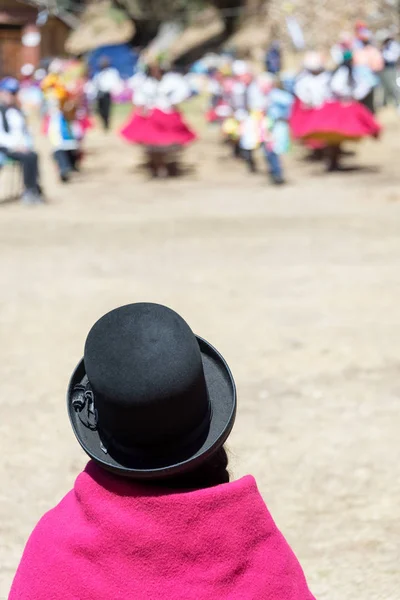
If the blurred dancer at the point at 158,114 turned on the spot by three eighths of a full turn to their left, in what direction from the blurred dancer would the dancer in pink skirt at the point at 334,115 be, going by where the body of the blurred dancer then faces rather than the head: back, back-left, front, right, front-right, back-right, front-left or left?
front-right

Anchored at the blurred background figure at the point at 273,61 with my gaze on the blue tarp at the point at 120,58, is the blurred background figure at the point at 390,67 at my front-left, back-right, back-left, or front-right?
back-left

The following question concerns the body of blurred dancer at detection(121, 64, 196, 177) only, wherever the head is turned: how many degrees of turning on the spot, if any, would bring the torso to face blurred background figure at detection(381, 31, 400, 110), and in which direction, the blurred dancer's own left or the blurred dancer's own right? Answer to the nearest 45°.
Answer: approximately 135° to the blurred dancer's own left

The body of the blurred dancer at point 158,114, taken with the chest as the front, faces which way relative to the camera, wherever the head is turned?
toward the camera

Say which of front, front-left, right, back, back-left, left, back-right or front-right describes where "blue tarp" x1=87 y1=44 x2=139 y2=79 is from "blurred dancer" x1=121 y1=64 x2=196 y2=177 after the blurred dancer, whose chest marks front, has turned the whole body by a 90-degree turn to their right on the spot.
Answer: right

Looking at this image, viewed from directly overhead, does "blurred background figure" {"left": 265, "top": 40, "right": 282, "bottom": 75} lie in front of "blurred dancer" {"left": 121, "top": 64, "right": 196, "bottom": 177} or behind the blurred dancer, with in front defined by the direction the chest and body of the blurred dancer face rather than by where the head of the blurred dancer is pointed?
behind

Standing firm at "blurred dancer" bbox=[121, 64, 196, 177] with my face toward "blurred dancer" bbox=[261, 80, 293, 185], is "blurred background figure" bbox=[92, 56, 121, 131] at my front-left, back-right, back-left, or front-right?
back-left

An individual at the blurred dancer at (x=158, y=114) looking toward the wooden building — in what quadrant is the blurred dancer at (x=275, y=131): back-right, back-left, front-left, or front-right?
back-right

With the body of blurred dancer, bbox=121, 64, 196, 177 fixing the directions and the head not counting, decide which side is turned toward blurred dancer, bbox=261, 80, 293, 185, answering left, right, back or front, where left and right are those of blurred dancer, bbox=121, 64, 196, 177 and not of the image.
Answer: left

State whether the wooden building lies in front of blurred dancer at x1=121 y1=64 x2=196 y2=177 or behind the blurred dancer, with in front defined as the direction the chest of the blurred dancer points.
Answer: behind

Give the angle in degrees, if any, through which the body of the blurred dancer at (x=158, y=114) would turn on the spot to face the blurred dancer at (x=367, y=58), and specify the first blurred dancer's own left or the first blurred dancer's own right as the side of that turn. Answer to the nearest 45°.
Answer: approximately 135° to the first blurred dancer's own left

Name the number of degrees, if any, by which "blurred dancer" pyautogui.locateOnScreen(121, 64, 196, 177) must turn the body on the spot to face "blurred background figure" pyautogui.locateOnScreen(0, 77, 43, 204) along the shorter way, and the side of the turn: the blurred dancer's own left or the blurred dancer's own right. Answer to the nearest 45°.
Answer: approximately 45° to the blurred dancer's own right

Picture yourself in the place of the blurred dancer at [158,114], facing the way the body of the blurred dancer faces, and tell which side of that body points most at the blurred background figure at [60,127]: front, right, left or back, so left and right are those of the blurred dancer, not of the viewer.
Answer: right

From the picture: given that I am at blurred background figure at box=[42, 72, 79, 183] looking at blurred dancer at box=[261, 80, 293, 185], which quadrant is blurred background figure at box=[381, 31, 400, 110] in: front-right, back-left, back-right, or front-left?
front-left
